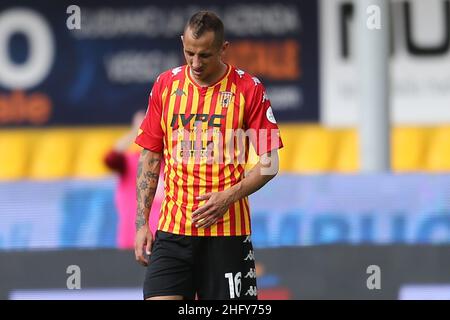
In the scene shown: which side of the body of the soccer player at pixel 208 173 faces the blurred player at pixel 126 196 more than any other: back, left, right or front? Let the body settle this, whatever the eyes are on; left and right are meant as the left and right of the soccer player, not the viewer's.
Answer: back

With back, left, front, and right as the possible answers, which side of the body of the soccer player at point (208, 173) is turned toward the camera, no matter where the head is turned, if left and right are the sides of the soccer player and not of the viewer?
front
